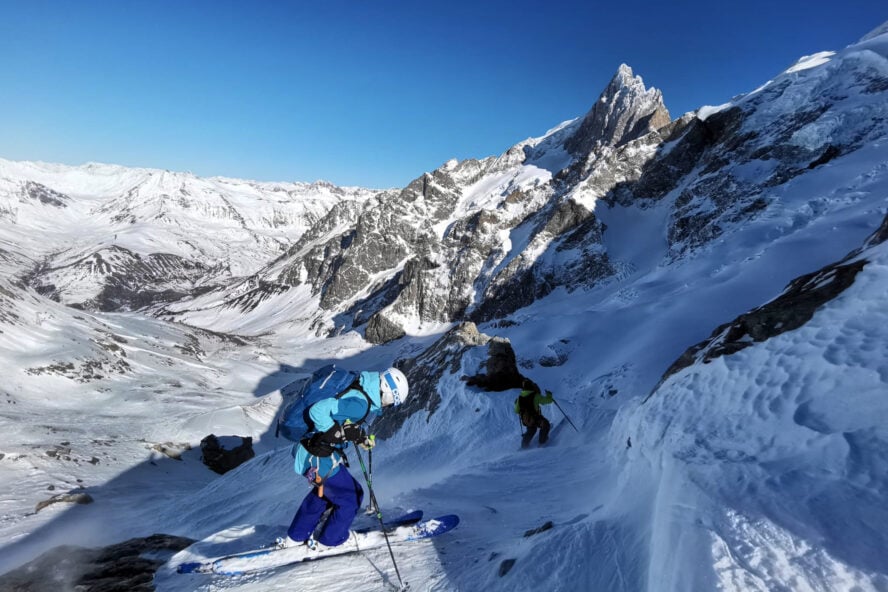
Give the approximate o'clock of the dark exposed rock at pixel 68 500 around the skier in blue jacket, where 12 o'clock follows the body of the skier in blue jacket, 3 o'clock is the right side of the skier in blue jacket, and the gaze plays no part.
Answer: The dark exposed rock is roughly at 8 o'clock from the skier in blue jacket.

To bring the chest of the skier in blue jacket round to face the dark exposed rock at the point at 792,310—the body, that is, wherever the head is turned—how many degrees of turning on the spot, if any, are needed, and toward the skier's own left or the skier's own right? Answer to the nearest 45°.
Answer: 0° — they already face it

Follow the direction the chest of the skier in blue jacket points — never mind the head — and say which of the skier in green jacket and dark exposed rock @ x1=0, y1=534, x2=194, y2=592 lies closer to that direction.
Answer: the skier in green jacket

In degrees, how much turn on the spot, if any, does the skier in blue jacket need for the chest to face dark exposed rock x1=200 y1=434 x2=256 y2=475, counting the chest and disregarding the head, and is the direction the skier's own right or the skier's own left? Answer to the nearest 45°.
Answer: approximately 90° to the skier's own left
